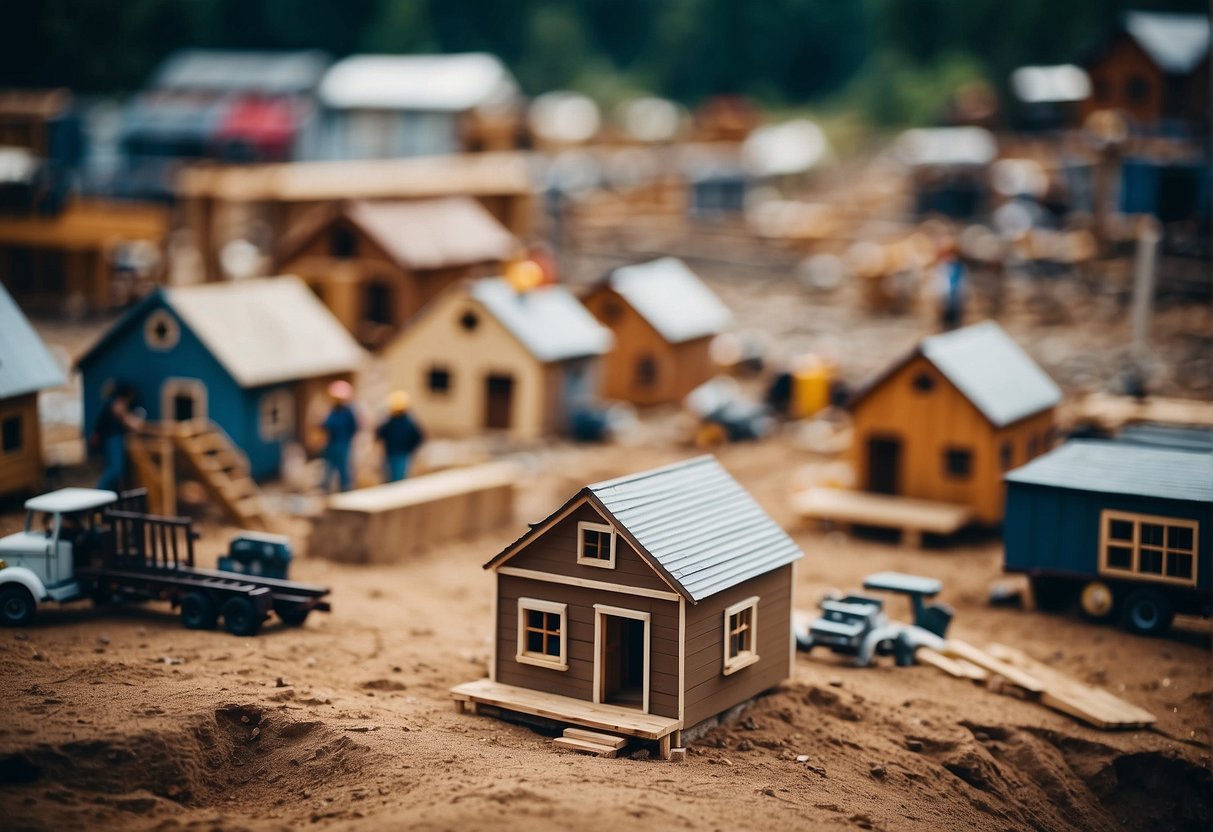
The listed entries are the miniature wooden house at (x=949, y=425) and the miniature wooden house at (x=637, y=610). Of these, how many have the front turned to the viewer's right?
0

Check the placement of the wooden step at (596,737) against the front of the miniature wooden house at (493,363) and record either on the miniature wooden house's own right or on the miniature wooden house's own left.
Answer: on the miniature wooden house's own left

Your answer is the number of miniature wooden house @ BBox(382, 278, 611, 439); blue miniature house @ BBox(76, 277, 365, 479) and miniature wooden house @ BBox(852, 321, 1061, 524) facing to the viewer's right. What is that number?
0

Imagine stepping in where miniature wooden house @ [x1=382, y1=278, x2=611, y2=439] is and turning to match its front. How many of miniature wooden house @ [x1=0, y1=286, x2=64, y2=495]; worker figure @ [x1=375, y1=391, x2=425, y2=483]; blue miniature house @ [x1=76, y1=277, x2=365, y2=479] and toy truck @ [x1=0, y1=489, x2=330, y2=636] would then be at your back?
0

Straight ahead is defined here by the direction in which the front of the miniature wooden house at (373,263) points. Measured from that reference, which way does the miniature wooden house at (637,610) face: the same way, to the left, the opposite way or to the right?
the same way

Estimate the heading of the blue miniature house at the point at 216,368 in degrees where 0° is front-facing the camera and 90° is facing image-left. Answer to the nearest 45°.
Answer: approximately 45°

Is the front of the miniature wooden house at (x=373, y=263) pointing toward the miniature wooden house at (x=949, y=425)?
no

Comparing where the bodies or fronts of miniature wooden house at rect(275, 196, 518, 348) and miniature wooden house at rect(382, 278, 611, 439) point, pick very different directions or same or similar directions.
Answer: same or similar directions

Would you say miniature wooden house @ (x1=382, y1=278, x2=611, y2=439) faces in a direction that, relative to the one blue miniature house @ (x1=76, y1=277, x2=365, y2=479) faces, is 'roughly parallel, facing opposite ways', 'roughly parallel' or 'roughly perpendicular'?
roughly parallel

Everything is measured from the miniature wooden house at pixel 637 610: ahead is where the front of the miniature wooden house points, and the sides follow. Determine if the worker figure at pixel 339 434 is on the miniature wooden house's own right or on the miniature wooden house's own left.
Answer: on the miniature wooden house's own right

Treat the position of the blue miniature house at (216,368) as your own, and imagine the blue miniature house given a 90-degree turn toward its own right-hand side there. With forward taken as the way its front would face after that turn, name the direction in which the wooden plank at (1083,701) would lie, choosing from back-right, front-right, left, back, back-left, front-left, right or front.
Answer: back

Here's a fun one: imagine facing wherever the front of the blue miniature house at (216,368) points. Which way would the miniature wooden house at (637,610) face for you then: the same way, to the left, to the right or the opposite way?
the same way

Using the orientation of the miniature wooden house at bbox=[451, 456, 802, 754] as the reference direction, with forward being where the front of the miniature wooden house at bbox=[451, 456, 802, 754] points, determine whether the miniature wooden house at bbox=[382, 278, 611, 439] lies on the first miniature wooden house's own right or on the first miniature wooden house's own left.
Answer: on the first miniature wooden house's own right

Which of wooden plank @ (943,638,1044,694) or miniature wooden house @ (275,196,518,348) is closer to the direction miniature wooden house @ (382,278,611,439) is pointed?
the wooden plank

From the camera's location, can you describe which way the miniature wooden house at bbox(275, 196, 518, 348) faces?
facing the viewer and to the left of the viewer

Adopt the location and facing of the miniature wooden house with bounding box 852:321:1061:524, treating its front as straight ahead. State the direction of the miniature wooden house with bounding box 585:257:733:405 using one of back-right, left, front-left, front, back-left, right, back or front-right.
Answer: right

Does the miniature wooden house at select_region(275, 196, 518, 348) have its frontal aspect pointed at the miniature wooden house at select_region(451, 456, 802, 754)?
no

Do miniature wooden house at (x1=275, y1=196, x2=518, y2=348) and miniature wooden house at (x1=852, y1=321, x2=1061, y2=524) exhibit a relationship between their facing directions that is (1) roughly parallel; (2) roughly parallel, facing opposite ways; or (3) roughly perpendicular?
roughly parallel

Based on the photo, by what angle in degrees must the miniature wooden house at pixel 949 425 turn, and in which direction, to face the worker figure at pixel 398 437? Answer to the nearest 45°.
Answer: approximately 45° to its right
